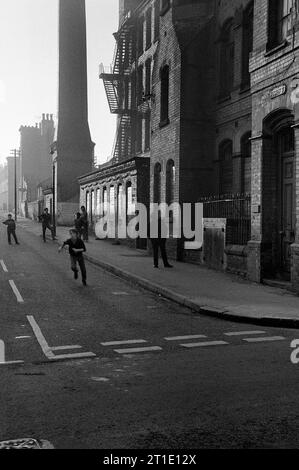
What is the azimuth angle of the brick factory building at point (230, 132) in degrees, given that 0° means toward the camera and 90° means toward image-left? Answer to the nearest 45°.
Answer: approximately 45°
